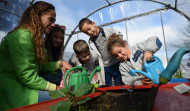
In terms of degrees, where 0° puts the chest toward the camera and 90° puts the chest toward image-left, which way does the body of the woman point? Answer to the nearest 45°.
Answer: approximately 270°

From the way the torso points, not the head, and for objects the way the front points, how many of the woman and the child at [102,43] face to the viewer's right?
1

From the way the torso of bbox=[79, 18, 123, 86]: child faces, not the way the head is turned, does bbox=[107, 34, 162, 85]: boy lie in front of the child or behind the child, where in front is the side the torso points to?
in front

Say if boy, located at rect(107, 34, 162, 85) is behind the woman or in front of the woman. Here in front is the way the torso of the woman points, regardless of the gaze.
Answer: in front

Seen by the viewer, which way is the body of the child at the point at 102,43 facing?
toward the camera
